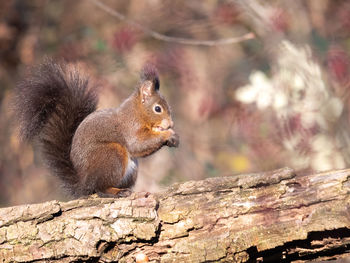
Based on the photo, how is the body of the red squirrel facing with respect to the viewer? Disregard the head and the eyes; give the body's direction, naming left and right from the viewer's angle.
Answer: facing to the right of the viewer
